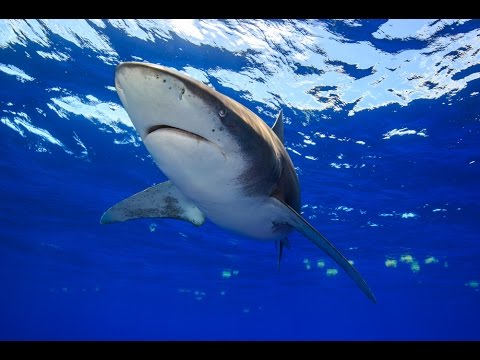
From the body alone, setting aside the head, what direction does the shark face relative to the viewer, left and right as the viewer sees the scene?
facing the viewer and to the left of the viewer
